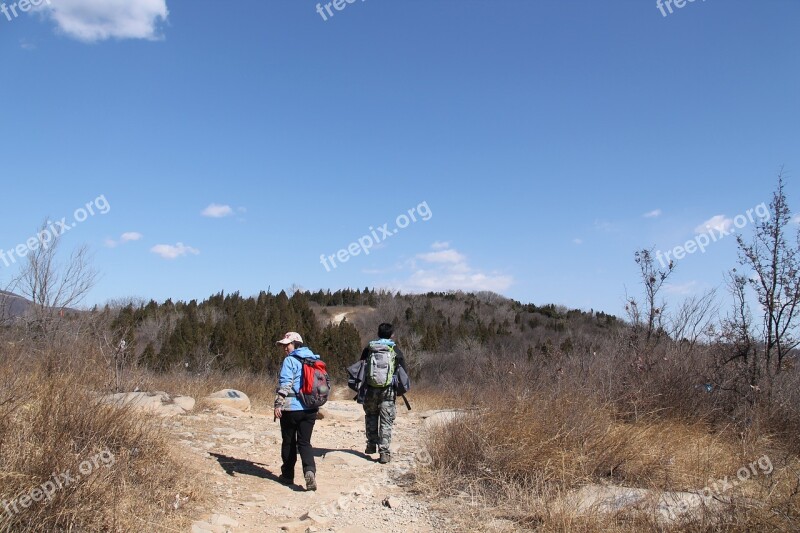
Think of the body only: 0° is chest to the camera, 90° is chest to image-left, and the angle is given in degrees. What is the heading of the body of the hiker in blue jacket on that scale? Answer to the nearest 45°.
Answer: approximately 135°

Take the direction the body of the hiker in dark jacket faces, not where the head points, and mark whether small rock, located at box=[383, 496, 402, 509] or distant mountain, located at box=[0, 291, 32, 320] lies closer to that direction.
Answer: the distant mountain

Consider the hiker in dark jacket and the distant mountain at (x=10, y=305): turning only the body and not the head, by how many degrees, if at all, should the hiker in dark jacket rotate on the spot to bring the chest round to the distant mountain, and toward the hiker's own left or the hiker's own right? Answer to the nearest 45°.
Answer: approximately 45° to the hiker's own left

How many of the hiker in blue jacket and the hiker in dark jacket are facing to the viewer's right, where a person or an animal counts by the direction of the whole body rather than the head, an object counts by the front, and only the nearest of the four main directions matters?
0

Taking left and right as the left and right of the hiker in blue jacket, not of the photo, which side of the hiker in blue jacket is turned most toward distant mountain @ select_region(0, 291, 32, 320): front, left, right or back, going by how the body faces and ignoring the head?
front

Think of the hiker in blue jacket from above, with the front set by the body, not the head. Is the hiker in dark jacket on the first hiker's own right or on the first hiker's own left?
on the first hiker's own right

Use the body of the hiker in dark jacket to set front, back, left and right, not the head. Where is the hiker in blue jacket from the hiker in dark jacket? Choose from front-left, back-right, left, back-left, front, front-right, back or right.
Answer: back-left

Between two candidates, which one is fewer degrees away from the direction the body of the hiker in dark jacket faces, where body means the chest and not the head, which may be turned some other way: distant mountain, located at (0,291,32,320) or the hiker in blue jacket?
the distant mountain

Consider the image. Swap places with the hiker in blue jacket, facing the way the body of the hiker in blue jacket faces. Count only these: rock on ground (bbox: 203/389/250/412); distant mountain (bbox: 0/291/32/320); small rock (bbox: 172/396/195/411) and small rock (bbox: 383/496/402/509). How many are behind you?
1

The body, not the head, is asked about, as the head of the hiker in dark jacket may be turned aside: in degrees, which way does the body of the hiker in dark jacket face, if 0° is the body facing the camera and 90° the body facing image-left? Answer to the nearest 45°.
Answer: approximately 180°

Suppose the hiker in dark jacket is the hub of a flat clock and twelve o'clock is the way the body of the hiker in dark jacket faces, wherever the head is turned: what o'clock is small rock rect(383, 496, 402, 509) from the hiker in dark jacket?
The small rock is roughly at 6 o'clock from the hiker in dark jacket.

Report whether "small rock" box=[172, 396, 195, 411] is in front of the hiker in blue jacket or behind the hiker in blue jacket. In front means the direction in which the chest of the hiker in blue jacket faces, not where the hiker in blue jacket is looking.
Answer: in front
